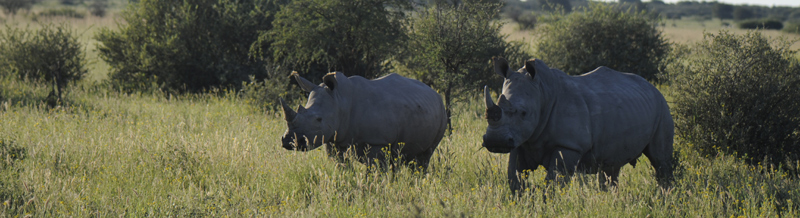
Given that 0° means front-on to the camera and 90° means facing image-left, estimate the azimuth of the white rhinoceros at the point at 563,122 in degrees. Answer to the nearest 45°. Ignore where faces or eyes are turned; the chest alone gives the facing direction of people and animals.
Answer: approximately 45°

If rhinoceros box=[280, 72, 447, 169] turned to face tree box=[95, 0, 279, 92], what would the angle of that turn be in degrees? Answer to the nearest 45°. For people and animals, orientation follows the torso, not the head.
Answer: approximately 45° to its right

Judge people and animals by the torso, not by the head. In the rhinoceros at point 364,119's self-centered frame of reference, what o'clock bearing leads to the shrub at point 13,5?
The shrub is roughly at 2 o'clock from the rhinoceros.

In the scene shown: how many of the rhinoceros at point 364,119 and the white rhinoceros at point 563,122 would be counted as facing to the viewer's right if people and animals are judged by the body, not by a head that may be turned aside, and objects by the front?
0

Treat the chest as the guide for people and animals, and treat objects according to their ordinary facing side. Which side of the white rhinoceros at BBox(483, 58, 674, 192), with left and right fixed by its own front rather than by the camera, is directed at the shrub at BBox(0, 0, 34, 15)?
right

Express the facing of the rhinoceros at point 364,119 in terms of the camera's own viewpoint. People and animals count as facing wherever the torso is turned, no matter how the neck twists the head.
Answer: facing to the left of the viewer

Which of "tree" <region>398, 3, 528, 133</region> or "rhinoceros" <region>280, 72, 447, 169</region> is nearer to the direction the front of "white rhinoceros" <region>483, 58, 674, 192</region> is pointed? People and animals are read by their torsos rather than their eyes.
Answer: the rhinoceros

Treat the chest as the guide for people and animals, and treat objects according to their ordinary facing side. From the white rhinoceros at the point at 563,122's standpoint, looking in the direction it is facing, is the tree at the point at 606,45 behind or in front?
behind

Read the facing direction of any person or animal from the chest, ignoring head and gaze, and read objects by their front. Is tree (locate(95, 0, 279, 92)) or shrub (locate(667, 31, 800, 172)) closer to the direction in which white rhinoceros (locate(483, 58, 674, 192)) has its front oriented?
the tree

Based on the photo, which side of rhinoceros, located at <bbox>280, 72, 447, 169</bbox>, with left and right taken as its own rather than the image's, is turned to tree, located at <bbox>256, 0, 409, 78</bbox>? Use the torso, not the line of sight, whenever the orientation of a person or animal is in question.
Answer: right
